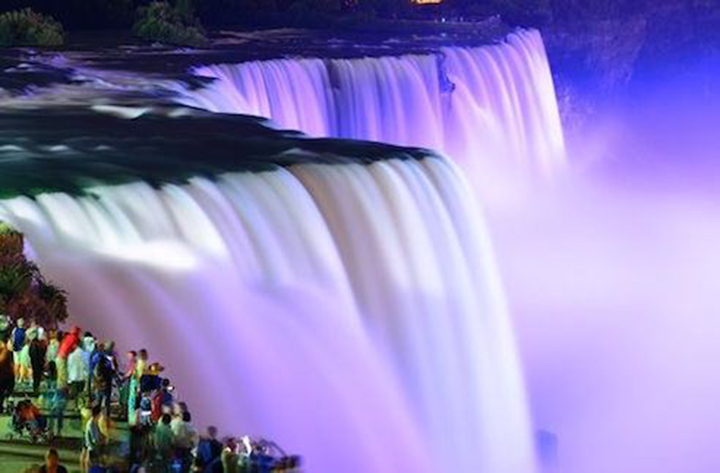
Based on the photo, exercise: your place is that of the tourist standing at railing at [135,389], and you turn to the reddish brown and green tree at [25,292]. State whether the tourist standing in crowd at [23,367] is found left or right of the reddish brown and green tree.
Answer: left

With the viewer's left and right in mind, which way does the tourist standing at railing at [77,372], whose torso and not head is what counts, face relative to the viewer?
facing away from the viewer

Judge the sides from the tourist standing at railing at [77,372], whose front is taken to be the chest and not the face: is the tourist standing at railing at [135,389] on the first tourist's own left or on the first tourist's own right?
on the first tourist's own right

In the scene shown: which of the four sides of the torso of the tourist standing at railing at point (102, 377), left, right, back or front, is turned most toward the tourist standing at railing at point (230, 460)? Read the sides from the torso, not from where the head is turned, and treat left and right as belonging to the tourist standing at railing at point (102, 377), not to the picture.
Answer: right

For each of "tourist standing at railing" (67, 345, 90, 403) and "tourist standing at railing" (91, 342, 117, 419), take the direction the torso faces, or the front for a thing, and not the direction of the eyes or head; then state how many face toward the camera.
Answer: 0

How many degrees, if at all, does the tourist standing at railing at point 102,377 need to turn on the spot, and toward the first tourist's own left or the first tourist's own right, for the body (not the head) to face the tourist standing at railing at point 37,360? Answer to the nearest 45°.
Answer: approximately 135° to the first tourist's own left

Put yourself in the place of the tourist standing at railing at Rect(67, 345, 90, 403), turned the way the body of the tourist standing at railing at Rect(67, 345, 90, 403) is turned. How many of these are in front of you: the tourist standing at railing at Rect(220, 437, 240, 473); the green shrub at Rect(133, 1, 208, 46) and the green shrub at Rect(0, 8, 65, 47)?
2

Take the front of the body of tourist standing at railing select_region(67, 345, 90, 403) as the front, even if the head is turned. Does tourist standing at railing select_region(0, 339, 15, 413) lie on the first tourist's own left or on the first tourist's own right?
on the first tourist's own left

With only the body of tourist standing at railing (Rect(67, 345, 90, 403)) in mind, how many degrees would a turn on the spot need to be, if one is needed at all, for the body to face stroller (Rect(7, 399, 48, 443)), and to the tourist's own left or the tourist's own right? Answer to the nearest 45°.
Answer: approximately 135° to the tourist's own left

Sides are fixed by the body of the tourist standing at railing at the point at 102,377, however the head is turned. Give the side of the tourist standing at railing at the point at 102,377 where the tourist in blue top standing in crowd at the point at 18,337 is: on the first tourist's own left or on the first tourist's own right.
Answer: on the first tourist's own left
